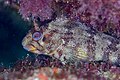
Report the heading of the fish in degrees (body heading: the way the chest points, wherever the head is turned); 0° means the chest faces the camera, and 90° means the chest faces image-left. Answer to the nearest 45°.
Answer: approximately 90°
